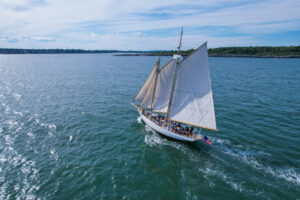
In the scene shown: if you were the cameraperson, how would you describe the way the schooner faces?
facing away from the viewer and to the left of the viewer
